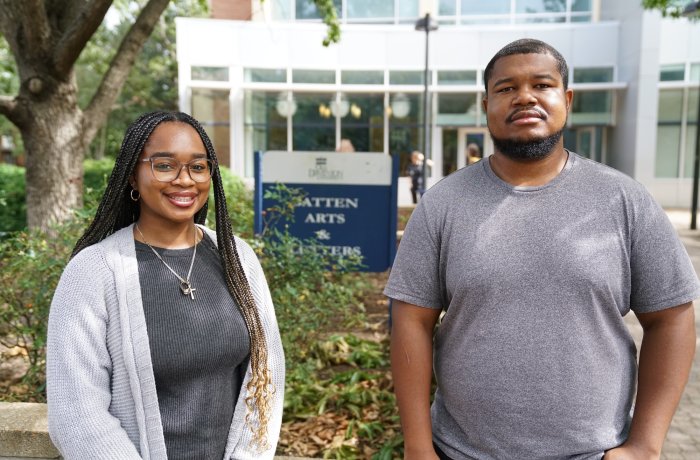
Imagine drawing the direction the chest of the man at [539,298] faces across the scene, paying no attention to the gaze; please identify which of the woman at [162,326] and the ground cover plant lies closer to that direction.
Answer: the woman

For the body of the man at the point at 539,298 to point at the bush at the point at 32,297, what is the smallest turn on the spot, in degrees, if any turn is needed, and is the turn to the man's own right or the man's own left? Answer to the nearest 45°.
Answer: approximately 135° to the man's own right

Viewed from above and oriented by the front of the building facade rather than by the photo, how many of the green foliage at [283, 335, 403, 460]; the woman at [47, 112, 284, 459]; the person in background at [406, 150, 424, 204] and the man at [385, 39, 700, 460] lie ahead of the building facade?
4

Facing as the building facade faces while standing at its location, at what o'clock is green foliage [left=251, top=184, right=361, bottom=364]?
The green foliage is roughly at 12 o'clock from the building facade.

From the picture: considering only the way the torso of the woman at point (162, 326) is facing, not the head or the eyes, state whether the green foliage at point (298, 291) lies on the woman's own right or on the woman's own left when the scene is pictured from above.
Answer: on the woman's own left

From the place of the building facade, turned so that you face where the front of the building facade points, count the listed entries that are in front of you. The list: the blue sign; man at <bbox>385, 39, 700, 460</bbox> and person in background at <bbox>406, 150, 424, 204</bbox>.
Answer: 3

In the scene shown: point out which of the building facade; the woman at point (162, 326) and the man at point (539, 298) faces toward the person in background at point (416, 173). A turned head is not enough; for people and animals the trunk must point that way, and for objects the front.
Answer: the building facade

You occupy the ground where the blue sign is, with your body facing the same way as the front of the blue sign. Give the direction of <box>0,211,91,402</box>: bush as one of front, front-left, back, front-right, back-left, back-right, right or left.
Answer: front-right
